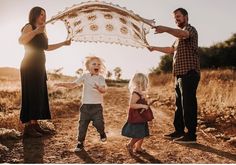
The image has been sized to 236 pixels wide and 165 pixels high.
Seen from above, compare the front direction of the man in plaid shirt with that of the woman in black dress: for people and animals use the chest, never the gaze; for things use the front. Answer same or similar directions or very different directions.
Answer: very different directions

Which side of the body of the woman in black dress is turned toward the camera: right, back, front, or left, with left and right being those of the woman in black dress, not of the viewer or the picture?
right

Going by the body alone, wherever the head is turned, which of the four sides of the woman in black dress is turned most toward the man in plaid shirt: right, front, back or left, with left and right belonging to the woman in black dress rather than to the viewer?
front

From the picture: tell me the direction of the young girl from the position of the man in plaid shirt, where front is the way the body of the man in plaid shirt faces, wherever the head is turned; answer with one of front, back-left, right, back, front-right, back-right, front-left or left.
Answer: front-left

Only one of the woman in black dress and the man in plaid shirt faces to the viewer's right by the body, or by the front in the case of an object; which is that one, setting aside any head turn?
the woman in black dress

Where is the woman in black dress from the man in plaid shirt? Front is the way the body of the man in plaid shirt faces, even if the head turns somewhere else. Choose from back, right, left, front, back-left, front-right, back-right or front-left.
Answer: front

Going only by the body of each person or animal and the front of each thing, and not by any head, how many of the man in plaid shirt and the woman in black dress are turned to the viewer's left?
1

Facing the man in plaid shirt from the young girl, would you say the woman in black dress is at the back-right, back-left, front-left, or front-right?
back-left

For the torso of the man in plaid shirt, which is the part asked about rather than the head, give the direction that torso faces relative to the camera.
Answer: to the viewer's left

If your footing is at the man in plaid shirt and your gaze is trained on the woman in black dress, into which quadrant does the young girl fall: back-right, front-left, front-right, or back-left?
front-left

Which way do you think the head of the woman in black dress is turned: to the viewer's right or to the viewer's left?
to the viewer's right
